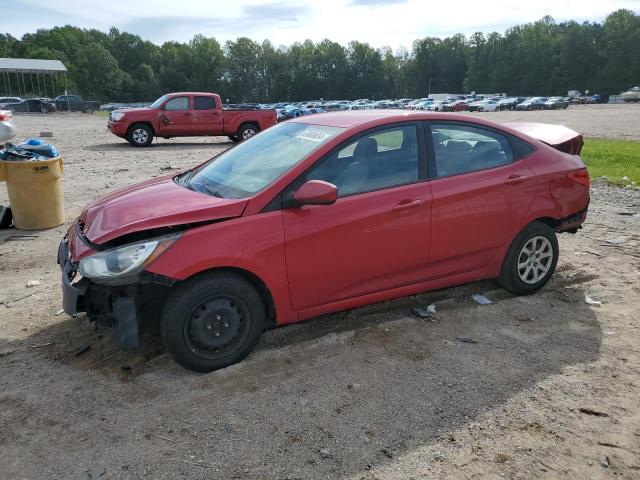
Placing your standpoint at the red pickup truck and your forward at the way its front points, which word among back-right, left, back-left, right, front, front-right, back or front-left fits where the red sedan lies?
left

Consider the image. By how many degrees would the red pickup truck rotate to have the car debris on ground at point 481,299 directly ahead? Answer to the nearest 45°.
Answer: approximately 90° to its left

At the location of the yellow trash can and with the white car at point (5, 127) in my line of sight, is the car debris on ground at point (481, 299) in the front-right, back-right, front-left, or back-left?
back-right

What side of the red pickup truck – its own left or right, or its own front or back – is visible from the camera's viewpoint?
left

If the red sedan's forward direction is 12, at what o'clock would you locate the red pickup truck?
The red pickup truck is roughly at 4 o'clock from the red sedan.

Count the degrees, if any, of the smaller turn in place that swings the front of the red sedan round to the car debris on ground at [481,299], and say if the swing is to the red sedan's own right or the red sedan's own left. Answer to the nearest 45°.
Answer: approximately 180°

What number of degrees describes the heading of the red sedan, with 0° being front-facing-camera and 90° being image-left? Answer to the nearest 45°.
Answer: approximately 45°

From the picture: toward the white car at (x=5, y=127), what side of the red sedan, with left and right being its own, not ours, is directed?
right

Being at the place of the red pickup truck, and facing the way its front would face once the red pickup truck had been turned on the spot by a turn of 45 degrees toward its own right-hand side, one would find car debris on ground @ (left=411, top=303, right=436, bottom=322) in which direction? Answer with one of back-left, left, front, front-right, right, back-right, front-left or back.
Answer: back-left

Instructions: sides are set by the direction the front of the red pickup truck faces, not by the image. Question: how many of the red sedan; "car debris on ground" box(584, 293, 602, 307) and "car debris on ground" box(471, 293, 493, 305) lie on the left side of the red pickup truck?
3

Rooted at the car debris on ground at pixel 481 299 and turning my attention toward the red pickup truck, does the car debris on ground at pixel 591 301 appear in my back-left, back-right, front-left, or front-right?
back-right

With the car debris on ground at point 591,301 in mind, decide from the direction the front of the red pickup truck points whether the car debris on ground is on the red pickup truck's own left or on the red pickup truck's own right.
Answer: on the red pickup truck's own left

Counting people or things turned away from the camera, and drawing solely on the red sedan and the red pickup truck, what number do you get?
0

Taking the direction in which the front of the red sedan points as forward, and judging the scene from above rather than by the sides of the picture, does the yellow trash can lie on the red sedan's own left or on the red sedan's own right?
on the red sedan's own right
